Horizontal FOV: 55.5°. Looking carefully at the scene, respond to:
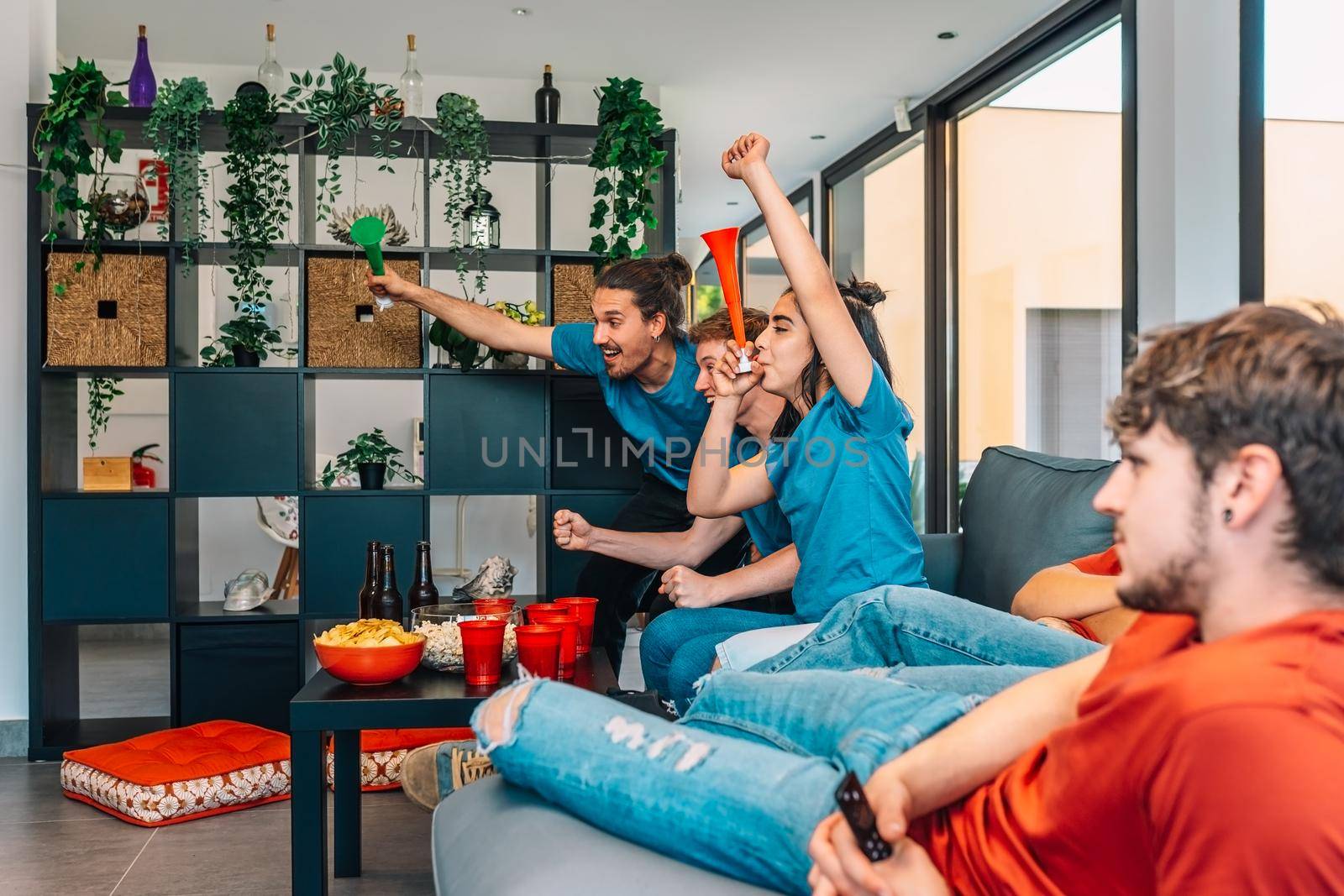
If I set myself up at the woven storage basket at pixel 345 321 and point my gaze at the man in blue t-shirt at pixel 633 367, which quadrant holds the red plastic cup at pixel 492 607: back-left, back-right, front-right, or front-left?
front-right

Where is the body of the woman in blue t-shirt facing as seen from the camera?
to the viewer's left

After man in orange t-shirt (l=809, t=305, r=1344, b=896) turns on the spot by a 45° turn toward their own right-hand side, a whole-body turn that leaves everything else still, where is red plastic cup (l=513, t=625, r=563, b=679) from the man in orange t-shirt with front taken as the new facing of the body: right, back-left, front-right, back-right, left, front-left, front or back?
front

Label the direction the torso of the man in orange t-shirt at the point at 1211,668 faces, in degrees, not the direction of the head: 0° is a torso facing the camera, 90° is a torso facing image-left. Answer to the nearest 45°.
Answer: approximately 90°

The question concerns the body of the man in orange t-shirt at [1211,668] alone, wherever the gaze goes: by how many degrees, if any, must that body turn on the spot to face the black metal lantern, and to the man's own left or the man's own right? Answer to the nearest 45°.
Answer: approximately 45° to the man's own right

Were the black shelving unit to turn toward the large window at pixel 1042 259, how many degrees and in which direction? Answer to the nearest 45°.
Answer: approximately 90° to its left

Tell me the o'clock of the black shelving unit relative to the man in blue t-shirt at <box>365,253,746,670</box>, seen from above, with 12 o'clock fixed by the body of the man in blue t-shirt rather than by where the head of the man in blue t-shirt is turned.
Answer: The black shelving unit is roughly at 2 o'clock from the man in blue t-shirt.

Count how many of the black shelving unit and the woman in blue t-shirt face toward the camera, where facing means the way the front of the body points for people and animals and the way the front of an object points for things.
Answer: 1

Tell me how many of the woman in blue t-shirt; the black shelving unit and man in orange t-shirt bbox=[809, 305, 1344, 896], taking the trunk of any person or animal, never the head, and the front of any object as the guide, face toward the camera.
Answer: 1

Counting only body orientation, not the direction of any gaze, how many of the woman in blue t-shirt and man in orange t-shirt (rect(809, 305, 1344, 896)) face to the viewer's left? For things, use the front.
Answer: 2

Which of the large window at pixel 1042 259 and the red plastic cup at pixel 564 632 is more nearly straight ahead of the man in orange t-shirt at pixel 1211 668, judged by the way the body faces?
the red plastic cup

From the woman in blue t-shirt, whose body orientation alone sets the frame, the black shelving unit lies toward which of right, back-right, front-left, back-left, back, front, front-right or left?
front-right

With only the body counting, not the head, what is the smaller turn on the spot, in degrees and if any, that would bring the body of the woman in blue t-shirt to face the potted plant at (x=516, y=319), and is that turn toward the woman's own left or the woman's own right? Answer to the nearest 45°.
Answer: approximately 45° to the woman's own right

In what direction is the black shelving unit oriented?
toward the camera

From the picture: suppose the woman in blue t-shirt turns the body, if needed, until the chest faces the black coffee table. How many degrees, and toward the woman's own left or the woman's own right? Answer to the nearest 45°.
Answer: approximately 45° to the woman's own left

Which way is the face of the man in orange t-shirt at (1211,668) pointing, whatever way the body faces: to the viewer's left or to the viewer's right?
to the viewer's left

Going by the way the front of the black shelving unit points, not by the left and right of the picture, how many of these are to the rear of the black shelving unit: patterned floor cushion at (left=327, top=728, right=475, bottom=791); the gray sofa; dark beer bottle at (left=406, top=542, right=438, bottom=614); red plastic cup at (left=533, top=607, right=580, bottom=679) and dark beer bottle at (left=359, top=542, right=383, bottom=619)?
0

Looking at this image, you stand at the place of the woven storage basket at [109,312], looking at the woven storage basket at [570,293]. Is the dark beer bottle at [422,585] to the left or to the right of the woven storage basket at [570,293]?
right

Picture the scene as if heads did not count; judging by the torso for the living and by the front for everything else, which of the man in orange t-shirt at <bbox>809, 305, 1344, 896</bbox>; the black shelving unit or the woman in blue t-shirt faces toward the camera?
the black shelving unit
